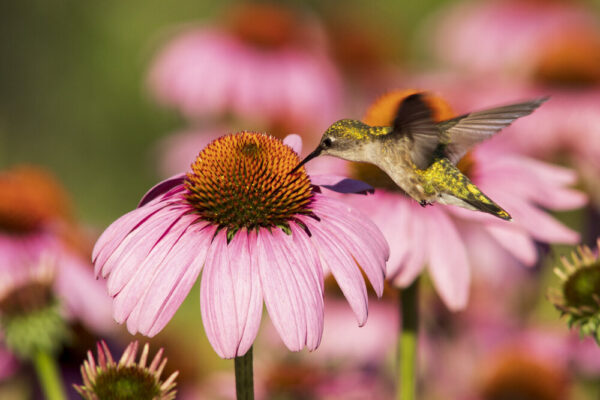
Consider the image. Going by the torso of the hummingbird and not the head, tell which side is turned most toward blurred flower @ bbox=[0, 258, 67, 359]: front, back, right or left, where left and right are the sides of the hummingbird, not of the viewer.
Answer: front

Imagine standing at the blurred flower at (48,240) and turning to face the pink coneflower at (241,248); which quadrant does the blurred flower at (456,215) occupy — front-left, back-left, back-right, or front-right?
front-left

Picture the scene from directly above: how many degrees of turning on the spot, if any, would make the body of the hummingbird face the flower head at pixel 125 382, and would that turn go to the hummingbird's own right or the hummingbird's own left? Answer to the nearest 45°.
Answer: approximately 45° to the hummingbird's own left

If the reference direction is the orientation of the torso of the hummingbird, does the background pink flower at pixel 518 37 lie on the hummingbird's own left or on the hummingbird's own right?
on the hummingbird's own right

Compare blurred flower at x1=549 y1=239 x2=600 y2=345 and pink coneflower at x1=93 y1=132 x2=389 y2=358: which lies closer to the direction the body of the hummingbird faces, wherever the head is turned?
the pink coneflower

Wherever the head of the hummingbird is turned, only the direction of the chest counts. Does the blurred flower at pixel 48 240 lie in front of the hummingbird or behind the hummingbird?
in front

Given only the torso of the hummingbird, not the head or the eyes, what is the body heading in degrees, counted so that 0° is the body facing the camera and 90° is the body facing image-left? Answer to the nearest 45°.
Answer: approximately 90°

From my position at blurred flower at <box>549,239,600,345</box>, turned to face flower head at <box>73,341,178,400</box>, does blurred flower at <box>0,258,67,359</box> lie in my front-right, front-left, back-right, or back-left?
front-right

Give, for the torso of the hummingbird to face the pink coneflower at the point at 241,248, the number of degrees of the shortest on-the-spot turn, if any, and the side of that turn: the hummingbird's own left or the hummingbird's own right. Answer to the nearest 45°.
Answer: approximately 45° to the hummingbird's own left
